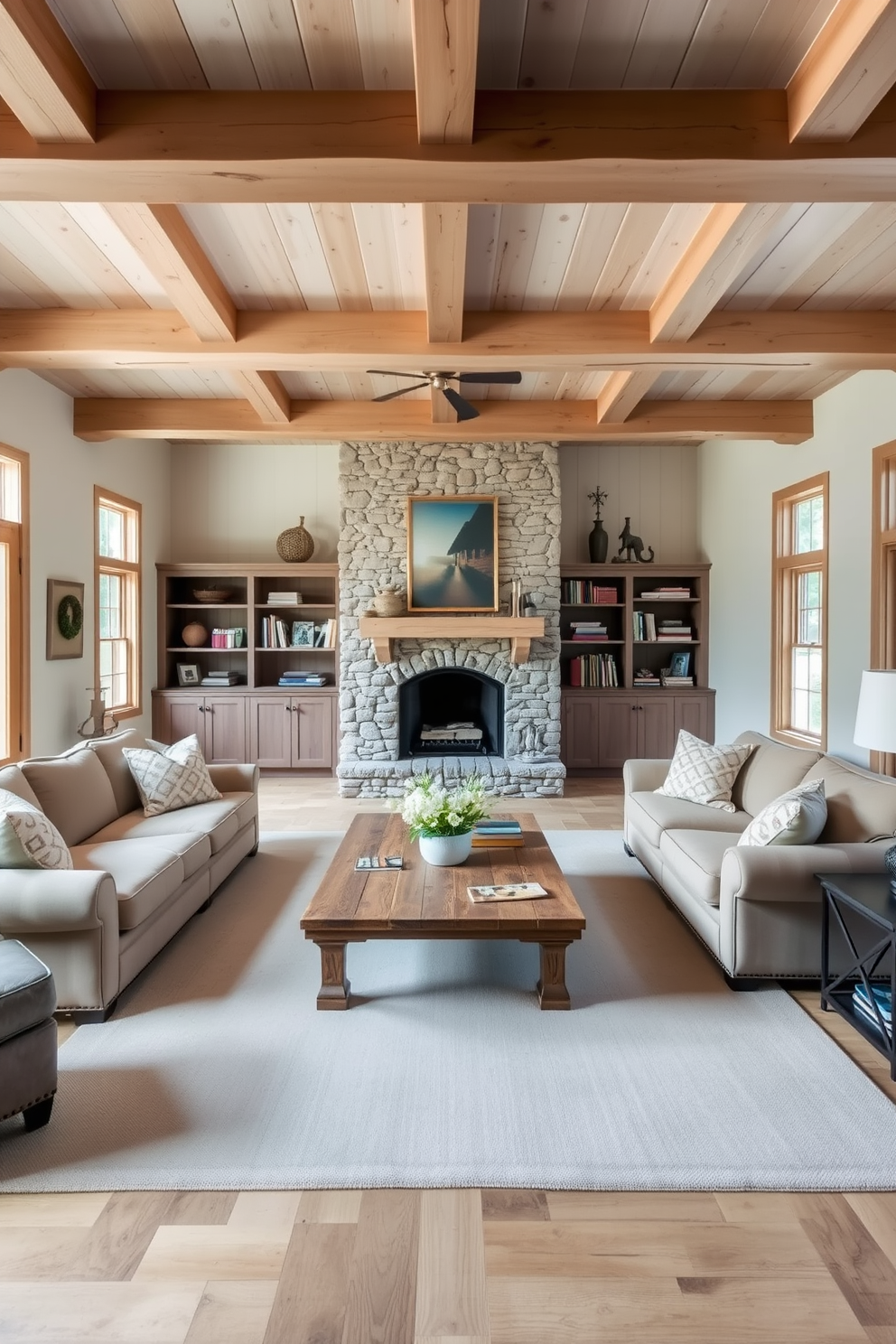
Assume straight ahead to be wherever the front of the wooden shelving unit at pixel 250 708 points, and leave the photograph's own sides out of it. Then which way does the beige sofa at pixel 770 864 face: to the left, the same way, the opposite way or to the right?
to the right

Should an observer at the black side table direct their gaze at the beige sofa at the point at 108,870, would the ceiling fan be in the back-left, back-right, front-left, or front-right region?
front-right

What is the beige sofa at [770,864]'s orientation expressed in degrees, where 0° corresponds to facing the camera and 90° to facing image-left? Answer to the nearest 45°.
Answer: approximately 45°

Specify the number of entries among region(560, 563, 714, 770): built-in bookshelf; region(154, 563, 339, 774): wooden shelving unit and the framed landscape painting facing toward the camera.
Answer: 3

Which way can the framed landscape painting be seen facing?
toward the camera

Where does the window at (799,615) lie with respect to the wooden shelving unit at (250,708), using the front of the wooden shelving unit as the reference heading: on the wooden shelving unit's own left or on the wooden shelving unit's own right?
on the wooden shelving unit's own left

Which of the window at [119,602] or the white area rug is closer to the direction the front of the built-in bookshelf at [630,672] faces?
the white area rug

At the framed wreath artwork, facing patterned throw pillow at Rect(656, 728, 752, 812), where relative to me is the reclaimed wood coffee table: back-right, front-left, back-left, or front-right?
front-right

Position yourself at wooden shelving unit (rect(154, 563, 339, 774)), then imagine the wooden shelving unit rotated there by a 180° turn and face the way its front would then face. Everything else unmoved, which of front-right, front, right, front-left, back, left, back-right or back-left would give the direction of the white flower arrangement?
back

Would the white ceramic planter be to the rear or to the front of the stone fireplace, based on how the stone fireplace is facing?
to the front

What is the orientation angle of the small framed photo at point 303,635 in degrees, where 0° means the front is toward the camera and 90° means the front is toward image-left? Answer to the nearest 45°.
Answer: approximately 0°

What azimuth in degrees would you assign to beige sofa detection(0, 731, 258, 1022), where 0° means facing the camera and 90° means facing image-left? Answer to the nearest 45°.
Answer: approximately 315°

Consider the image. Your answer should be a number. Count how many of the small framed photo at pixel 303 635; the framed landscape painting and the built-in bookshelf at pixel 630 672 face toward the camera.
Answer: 3

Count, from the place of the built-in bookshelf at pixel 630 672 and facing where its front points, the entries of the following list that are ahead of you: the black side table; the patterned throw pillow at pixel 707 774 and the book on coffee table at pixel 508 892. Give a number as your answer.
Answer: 3

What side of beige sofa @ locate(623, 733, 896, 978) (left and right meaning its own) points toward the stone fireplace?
right

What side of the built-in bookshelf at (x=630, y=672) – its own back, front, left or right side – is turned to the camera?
front
